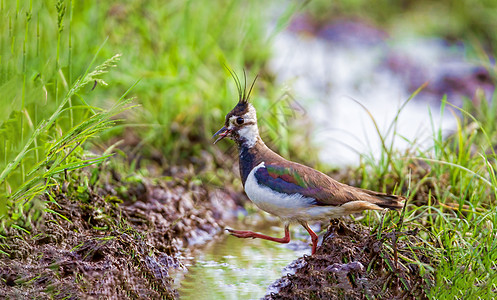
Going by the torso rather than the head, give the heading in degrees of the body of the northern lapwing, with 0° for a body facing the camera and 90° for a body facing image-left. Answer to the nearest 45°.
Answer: approximately 90°
